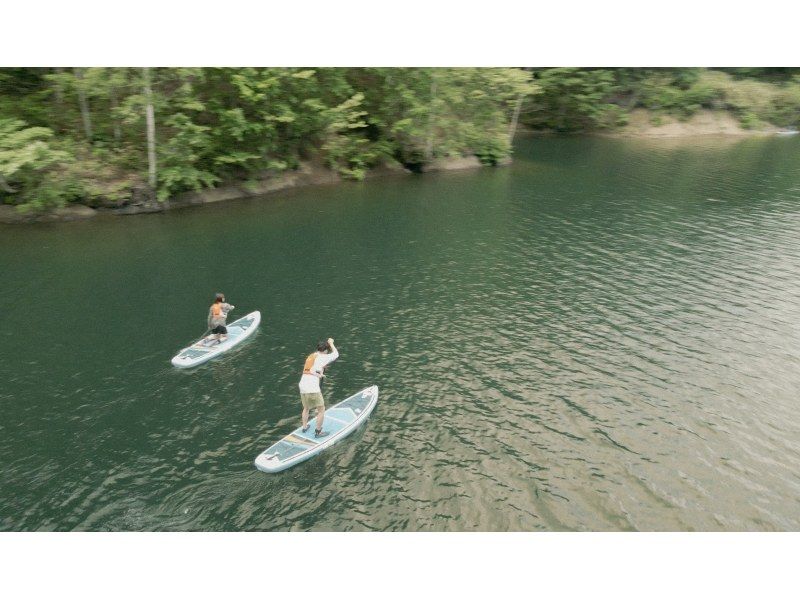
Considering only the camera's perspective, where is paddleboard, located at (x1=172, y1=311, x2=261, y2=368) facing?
facing away from the viewer and to the right of the viewer

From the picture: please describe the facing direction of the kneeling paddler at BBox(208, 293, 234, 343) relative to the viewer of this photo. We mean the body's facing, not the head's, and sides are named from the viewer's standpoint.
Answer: facing away from the viewer and to the right of the viewer

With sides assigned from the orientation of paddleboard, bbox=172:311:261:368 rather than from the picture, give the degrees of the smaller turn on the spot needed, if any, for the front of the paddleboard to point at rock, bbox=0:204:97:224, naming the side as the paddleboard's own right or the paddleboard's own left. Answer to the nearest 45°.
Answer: approximately 90° to the paddleboard's own left

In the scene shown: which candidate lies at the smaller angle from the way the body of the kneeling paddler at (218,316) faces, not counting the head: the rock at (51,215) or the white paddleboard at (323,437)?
the rock

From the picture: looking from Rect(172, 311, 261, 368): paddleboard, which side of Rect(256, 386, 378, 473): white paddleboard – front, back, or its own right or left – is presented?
left

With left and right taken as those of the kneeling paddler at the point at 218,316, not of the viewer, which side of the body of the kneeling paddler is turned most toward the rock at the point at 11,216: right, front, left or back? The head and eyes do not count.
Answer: left

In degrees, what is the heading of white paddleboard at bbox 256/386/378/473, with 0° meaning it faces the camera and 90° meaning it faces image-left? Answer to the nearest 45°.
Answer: approximately 225°

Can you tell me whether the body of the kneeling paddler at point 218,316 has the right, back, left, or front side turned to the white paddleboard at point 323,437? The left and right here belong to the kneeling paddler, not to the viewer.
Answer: right

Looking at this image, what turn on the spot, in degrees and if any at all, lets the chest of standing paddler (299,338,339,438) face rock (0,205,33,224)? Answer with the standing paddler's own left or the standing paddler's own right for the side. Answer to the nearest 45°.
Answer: approximately 90° to the standing paddler's own left

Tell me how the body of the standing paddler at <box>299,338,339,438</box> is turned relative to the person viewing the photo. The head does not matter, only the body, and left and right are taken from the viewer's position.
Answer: facing away from the viewer and to the right of the viewer

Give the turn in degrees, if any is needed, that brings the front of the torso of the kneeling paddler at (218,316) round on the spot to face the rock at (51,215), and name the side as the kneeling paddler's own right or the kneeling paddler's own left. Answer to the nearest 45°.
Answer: approximately 90° to the kneeling paddler's own left
